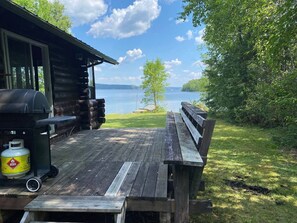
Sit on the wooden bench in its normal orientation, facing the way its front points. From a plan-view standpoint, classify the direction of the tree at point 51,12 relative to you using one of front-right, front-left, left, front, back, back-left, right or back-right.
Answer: front-right

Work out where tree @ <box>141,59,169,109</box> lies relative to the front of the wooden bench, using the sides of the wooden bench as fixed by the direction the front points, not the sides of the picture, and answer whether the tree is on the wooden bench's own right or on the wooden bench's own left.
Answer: on the wooden bench's own right

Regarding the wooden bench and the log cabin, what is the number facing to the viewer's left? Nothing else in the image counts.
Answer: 1

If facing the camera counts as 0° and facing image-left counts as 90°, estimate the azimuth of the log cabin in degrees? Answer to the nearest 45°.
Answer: approximately 315°

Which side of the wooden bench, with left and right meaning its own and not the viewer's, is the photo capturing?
left

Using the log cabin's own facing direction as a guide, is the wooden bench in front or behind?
in front

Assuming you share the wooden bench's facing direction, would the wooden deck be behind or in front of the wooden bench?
in front

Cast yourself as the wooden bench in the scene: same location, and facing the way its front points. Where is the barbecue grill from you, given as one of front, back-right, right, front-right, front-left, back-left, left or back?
front

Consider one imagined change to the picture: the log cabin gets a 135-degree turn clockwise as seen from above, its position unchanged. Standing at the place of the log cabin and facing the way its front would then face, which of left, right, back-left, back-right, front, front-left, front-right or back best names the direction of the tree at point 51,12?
right

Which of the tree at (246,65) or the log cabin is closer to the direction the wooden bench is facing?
the log cabin

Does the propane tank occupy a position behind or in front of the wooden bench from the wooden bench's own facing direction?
in front

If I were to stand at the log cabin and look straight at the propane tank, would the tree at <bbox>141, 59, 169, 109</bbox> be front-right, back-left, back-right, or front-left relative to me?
back-left

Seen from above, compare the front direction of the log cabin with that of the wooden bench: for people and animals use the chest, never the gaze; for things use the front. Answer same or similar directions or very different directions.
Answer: very different directions

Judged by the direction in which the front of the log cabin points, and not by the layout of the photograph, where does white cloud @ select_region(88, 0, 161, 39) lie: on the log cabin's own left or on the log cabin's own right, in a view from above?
on the log cabin's own left

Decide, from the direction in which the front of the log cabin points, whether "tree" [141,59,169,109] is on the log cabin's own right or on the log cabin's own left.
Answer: on the log cabin's own left
